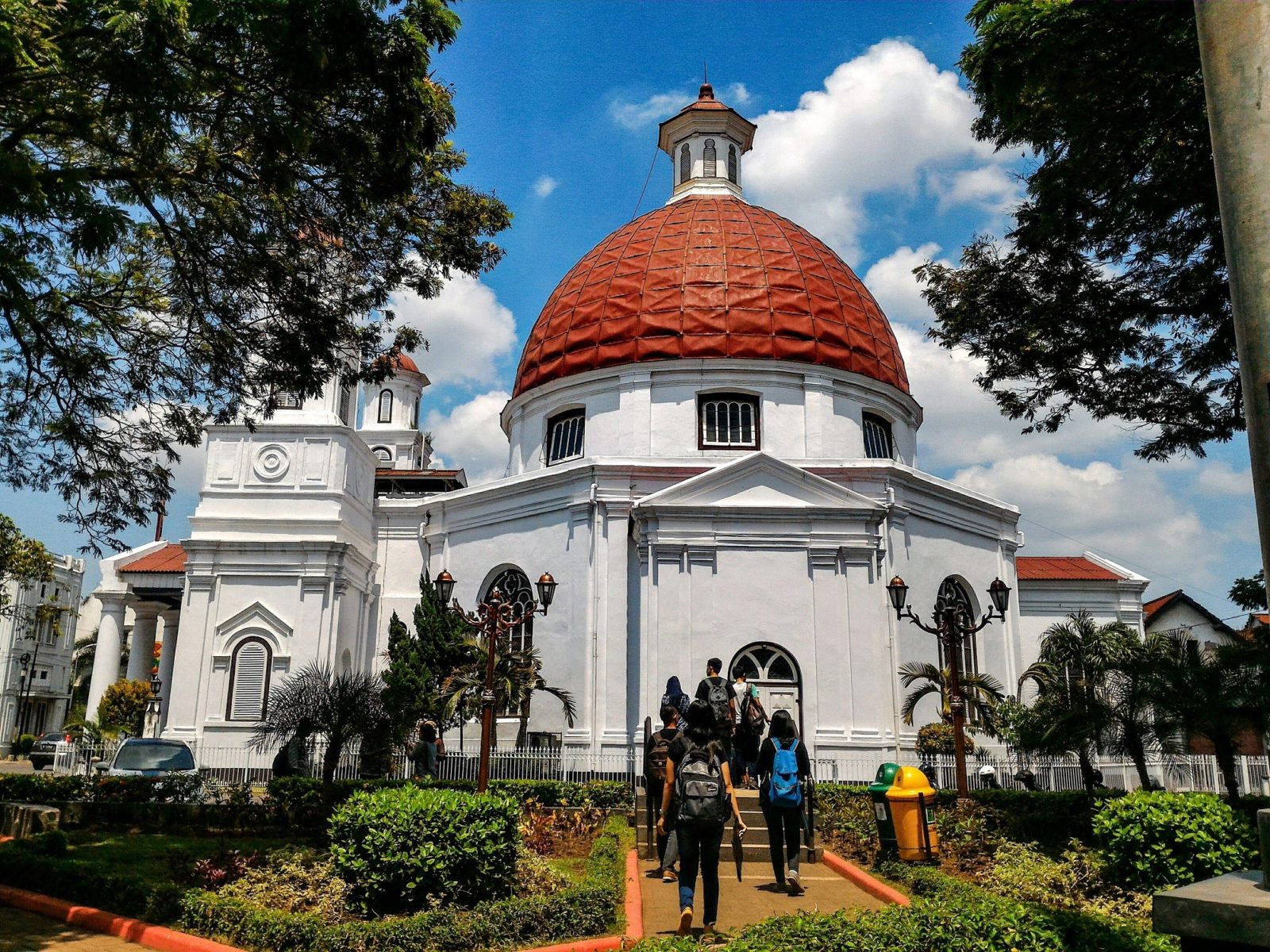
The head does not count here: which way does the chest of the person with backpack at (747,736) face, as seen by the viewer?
away from the camera

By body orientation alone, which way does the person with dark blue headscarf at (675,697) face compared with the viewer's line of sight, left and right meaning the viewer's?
facing away from the viewer

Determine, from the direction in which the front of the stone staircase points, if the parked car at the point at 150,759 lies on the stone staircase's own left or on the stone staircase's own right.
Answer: on the stone staircase's own right

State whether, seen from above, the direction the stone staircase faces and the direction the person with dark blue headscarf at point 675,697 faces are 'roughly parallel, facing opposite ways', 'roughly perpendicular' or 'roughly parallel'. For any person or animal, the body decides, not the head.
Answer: roughly parallel, facing opposite ways

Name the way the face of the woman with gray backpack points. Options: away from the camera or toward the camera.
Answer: away from the camera

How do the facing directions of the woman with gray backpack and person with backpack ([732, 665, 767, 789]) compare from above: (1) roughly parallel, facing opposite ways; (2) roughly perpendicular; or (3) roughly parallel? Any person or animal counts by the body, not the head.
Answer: roughly parallel

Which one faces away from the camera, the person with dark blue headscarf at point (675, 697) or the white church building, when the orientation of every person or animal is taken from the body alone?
the person with dark blue headscarf

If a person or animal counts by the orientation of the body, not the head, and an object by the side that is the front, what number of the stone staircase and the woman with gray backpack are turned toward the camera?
1

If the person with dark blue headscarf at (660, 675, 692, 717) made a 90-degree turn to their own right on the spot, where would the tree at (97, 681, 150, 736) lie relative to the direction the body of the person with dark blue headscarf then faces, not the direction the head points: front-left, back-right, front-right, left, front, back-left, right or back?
back-left

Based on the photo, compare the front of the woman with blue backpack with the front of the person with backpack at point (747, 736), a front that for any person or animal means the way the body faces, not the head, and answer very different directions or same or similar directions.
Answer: same or similar directions

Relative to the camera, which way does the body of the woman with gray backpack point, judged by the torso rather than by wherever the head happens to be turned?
away from the camera

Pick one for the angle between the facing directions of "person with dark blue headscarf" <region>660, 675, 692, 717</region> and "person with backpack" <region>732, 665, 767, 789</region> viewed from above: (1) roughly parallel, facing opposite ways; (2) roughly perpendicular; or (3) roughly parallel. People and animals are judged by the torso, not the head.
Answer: roughly parallel

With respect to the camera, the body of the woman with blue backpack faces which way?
away from the camera

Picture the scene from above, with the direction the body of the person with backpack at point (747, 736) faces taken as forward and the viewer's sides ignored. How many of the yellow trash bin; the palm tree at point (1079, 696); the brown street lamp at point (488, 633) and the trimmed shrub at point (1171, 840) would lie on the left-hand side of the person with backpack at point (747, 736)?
1

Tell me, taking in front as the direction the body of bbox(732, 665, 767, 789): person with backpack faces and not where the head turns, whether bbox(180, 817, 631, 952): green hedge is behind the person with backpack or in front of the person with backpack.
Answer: behind

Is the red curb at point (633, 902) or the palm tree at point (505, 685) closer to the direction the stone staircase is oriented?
the red curb
